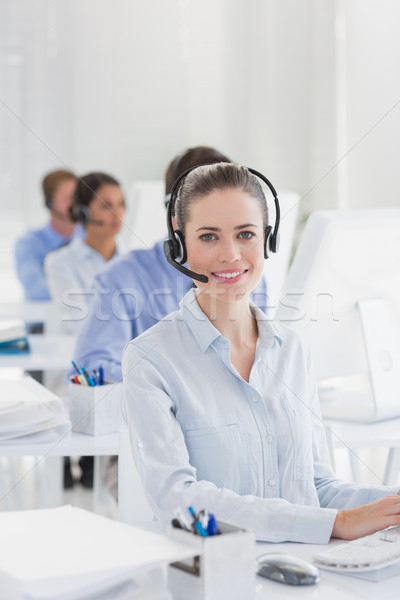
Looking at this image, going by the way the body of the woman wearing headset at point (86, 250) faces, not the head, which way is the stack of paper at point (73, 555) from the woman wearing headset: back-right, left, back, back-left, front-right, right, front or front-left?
front-right

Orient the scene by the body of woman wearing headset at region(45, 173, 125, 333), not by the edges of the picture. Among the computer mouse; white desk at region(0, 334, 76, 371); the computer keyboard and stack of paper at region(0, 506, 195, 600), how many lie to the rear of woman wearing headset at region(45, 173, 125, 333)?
0

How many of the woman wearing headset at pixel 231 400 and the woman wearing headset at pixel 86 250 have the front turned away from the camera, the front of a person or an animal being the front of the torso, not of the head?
0

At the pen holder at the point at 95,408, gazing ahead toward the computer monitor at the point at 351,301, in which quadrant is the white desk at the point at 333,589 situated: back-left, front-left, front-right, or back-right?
front-right

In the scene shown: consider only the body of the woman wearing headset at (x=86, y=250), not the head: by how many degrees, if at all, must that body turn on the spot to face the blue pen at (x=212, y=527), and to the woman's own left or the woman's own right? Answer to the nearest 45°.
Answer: approximately 45° to the woman's own right

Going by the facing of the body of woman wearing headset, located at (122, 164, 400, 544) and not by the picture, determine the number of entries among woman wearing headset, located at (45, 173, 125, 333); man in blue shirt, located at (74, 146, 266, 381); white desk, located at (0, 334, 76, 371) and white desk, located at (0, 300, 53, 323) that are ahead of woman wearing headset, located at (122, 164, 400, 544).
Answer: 0

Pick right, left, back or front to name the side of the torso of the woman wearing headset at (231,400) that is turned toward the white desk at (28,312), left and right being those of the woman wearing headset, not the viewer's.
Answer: back

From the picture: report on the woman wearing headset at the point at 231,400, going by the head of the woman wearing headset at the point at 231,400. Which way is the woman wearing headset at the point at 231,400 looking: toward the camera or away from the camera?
toward the camera

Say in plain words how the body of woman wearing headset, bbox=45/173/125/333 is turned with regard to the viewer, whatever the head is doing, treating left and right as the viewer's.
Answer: facing the viewer and to the right of the viewer

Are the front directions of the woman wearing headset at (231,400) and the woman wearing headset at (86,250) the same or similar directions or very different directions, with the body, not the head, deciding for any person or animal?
same or similar directions
